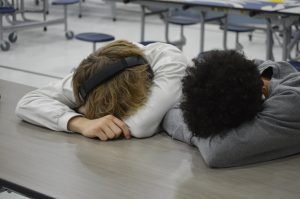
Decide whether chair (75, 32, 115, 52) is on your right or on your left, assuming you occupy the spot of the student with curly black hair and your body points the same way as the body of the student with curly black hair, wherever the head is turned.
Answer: on your right

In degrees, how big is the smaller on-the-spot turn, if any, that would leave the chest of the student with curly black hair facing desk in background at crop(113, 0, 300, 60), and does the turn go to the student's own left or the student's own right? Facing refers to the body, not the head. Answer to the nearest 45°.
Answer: approximately 135° to the student's own right

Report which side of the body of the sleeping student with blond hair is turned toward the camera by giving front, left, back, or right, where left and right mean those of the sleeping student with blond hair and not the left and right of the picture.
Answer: front

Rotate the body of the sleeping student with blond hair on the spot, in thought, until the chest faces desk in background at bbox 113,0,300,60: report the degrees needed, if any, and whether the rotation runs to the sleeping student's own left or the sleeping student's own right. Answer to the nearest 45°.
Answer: approximately 135° to the sleeping student's own left

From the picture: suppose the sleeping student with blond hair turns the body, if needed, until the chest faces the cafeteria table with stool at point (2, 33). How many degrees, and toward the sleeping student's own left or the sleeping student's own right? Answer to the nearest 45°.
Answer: approximately 180°

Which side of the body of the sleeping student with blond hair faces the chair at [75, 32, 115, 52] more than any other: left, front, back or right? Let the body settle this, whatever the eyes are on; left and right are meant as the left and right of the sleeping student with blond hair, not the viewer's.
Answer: back

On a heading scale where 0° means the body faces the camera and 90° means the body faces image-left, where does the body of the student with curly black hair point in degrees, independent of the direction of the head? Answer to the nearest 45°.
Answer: approximately 45°

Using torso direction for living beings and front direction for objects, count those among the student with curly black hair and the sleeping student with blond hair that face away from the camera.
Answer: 0

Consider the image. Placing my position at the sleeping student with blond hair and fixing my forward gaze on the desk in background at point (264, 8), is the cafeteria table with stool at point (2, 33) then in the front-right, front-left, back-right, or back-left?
front-left

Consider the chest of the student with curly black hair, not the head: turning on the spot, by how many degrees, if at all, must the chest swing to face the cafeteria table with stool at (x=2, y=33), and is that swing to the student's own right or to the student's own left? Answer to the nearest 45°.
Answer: approximately 90° to the student's own right

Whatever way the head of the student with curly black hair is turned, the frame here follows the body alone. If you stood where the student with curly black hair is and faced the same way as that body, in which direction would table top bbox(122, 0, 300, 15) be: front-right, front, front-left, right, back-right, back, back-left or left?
back-right
